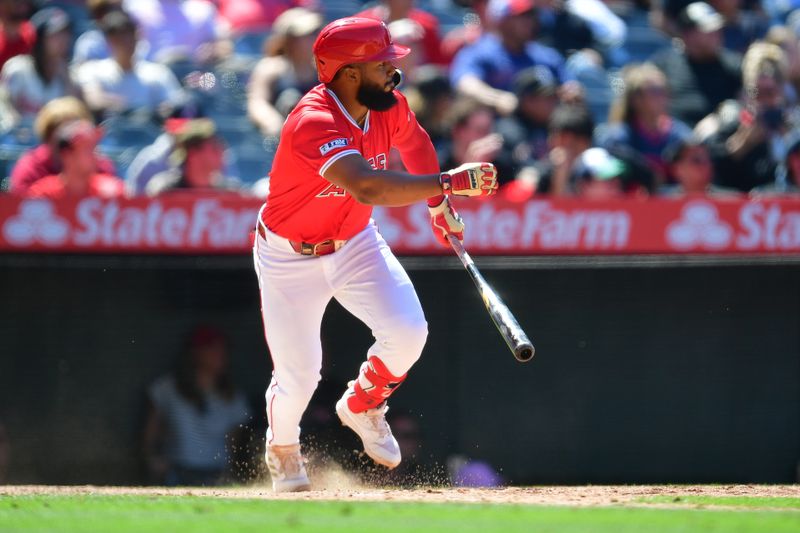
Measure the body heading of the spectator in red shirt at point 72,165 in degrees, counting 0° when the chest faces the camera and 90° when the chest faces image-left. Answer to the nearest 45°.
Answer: approximately 0°

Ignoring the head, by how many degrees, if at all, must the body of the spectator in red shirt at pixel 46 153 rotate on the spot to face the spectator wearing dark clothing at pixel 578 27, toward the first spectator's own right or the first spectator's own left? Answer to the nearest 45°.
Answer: approximately 135° to the first spectator's own left

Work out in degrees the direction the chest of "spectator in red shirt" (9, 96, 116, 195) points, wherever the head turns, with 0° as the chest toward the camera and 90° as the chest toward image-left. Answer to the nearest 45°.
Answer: approximately 0°

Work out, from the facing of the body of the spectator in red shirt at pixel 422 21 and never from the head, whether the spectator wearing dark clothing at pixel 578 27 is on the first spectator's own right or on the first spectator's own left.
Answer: on the first spectator's own left

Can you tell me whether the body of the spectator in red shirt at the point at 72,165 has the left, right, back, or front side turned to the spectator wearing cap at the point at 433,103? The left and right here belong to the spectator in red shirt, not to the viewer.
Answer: left
